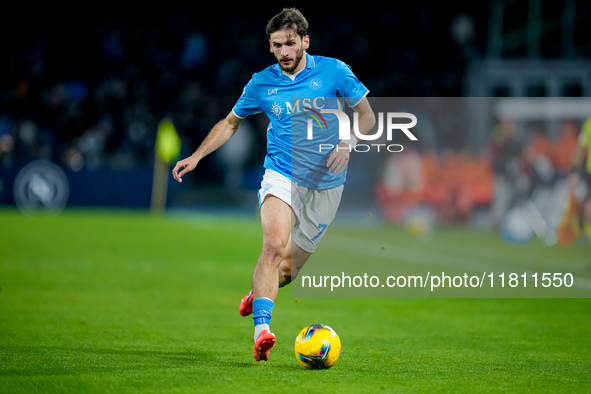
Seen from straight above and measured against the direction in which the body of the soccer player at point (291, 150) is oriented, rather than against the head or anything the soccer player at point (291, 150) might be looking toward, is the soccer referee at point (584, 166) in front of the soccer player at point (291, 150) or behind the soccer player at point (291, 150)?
behind

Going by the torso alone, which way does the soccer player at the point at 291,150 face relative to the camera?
toward the camera

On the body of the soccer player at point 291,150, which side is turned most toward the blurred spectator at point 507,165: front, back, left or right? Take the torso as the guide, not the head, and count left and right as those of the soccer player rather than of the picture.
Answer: back
